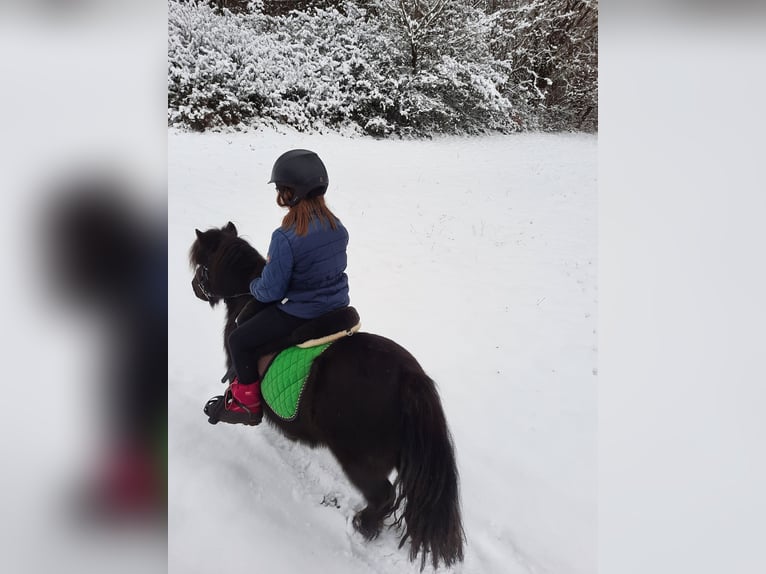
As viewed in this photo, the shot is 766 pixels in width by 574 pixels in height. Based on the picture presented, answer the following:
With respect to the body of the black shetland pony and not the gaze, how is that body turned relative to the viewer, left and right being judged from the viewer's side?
facing away from the viewer and to the left of the viewer

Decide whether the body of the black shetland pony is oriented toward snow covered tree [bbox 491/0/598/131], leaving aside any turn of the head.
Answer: no

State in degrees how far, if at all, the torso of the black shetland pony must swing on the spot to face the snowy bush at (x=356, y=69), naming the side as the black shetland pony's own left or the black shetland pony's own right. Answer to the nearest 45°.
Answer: approximately 45° to the black shetland pony's own right
